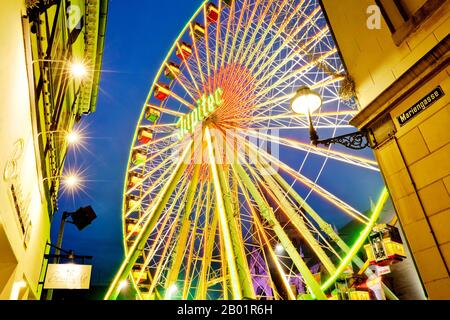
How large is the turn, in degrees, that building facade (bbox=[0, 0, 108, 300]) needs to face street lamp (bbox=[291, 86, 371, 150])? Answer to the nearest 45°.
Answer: approximately 45° to its right

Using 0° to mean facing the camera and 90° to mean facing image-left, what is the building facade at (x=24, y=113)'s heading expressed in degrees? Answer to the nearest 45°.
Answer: approximately 270°

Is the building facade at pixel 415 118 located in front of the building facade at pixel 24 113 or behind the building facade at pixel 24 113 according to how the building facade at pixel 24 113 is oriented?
in front
